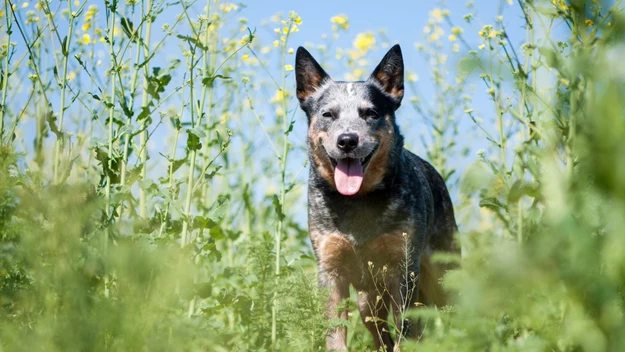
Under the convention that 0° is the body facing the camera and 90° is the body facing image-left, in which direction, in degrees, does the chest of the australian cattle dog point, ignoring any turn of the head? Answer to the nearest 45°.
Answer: approximately 45°

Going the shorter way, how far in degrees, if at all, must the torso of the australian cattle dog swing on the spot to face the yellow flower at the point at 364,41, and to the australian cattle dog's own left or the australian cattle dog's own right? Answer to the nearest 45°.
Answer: approximately 135° to the australian cattle dog's own right
